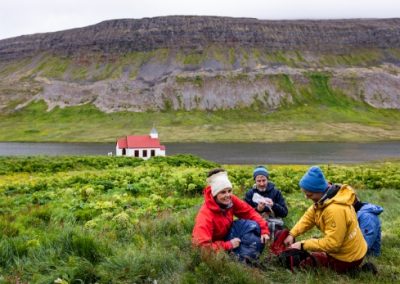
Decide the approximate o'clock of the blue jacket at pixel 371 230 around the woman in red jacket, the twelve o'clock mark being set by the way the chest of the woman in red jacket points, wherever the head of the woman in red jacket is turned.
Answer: The blue jacket is roughly at 10 o'clock from the woman in red jacket.

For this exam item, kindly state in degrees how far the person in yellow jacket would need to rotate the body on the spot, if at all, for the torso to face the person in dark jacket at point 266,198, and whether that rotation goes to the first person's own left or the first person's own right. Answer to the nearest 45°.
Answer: approximately 45° to the first person's own right

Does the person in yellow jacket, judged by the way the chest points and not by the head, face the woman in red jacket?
yes

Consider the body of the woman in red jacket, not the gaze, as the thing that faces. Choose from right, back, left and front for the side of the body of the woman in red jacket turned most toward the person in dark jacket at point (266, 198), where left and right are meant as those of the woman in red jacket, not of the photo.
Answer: left

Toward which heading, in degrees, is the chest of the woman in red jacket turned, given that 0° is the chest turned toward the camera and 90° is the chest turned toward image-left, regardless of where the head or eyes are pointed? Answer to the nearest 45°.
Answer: approximately 315°

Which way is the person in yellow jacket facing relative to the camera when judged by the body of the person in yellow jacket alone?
to the viewer's left

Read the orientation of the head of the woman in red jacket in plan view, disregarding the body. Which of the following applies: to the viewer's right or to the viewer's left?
to the viewer's right
